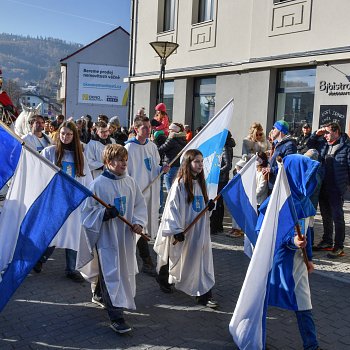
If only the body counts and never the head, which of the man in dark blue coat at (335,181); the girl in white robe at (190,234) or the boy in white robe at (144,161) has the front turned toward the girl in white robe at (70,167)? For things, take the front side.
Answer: the man in dark blue coat

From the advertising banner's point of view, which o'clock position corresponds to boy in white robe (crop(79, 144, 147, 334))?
The boy in white robe is roughly at 12 o'clock from the advertising banner.

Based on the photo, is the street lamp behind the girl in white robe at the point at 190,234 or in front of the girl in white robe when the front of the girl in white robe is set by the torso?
behind

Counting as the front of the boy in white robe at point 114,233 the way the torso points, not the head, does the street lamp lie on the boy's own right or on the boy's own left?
on the boy's own left

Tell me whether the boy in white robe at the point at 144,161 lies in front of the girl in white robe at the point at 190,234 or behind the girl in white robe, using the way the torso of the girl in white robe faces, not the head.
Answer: behind

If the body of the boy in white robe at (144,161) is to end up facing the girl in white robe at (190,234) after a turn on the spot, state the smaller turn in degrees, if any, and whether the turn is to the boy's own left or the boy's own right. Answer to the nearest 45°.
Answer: approximately 45° to the boy's own right

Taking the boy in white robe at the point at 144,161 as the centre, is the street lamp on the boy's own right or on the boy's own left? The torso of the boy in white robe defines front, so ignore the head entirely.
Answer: on the boy's own left
